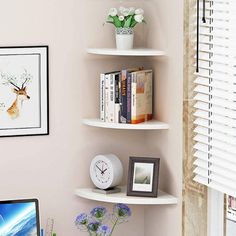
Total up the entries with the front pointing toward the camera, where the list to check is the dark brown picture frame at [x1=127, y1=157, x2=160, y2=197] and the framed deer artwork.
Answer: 2

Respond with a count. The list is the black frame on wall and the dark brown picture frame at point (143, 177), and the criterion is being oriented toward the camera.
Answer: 2

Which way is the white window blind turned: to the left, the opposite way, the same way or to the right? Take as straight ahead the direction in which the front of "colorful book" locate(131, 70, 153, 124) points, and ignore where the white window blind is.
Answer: to the right

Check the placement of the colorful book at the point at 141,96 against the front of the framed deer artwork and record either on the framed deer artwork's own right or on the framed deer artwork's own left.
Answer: on the framed deer artwork's own left

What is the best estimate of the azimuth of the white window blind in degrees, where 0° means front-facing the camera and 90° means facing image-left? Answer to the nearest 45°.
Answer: approximately 45°

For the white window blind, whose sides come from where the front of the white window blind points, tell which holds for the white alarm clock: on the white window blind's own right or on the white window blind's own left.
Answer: on the white window blind's own right

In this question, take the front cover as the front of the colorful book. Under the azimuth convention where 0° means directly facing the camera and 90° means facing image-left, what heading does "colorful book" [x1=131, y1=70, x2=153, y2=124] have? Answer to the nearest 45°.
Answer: approximately 315°

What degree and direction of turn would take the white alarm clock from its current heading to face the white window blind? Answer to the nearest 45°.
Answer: approximately 90° to its left
